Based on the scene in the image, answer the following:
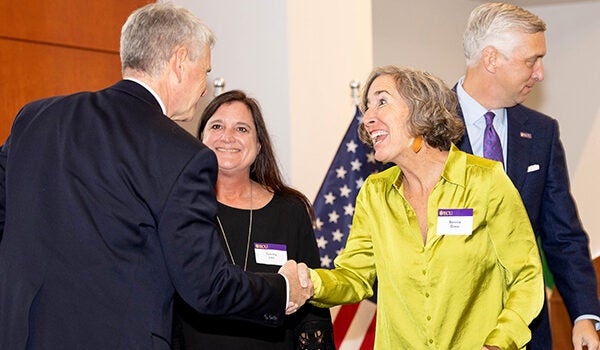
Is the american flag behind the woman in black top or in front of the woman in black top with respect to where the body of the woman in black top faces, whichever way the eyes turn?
behind

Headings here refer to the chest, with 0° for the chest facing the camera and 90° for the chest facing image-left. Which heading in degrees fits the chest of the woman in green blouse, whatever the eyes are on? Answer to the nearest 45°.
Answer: approximately 45°

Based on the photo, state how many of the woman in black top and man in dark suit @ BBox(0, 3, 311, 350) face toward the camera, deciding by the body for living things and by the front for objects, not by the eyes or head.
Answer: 1

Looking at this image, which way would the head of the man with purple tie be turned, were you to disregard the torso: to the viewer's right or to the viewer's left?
to the viewer's right

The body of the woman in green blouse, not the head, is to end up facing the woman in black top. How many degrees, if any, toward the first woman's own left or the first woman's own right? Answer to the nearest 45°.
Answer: approximately 90° to the first woman's own right

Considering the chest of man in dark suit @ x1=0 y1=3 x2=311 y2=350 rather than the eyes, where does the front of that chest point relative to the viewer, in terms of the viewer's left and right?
facing away from the viewer and to the right of the viewer

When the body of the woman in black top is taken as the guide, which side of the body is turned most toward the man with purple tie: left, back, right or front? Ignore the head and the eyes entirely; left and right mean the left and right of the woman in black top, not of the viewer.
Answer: left

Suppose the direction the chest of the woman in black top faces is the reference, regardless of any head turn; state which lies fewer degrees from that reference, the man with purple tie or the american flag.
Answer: the man with purple tie

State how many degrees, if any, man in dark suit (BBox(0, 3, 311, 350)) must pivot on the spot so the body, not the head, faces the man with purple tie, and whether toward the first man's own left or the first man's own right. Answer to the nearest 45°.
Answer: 0° — they already face them

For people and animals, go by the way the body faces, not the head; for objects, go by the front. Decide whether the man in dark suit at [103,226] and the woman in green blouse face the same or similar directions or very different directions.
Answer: very different directions

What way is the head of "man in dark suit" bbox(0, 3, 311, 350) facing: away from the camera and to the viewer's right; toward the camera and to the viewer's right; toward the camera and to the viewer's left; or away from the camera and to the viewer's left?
away from the camera and to the viewer's right
